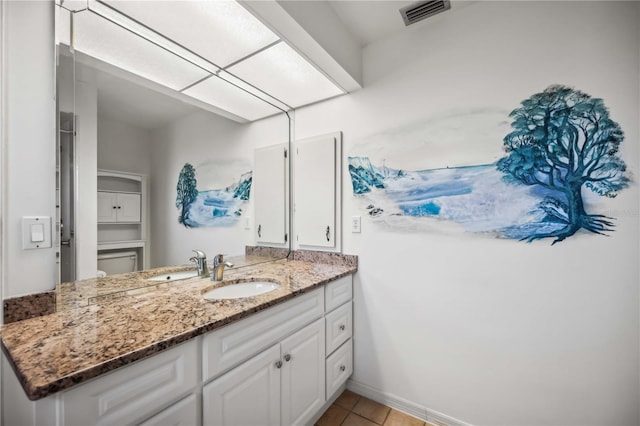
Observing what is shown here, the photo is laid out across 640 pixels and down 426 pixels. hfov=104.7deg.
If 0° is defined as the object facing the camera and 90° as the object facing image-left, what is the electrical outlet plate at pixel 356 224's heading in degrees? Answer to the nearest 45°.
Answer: approximately 0°

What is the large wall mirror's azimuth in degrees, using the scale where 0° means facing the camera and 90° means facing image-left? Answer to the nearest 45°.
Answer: approximately 315°

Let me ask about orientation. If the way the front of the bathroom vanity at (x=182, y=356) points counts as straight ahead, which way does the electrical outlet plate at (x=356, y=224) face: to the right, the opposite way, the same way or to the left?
to the right

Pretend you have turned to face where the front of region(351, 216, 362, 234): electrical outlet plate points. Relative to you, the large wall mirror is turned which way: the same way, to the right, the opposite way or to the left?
to the left
